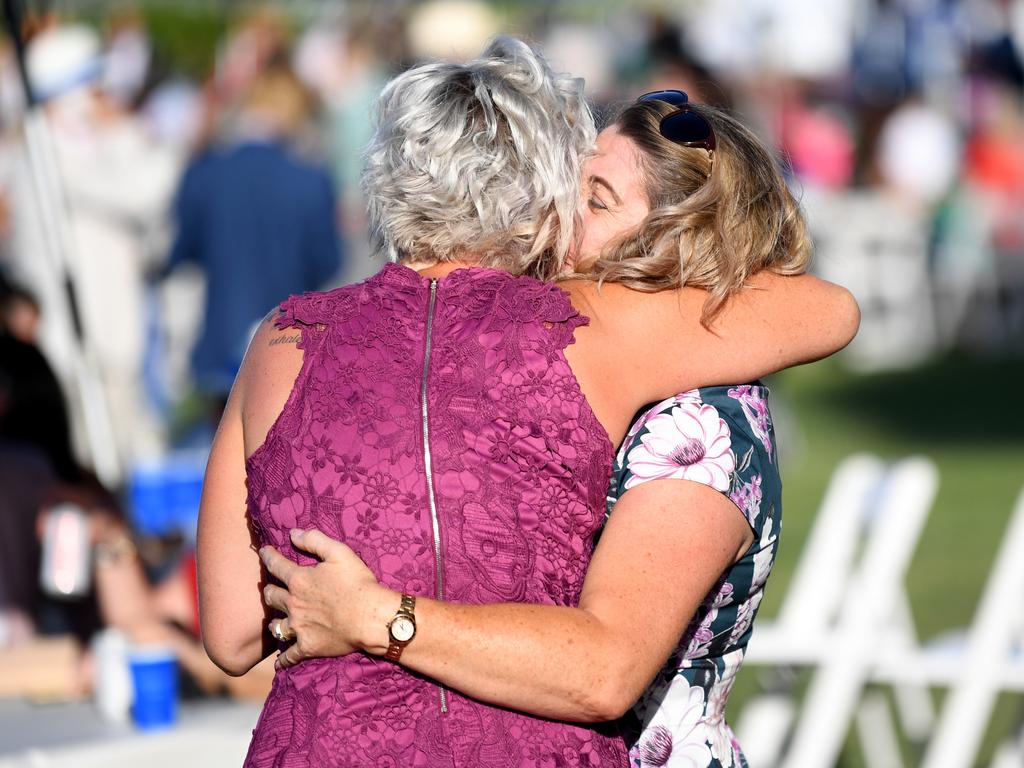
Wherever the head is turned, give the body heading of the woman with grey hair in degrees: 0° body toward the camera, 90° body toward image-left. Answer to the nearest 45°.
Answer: approximately 180°

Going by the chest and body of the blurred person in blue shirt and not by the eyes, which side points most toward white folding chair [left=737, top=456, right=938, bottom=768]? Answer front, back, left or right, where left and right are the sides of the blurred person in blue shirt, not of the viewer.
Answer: back

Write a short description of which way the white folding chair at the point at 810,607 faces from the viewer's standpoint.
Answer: facing to the left of the viewer

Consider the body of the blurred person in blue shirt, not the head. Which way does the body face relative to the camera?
away from the camera

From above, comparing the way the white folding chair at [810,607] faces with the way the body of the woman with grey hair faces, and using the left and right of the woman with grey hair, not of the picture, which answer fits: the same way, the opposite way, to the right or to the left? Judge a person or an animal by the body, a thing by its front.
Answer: to the left

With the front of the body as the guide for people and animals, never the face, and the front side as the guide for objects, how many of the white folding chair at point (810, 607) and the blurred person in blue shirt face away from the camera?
1

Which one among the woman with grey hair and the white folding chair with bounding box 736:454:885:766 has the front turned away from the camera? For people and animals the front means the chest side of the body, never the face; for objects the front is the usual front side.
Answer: the woman with grey hair

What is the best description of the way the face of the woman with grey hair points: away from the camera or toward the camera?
away from the camera

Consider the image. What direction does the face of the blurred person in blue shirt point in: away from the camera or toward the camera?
away from the camera
